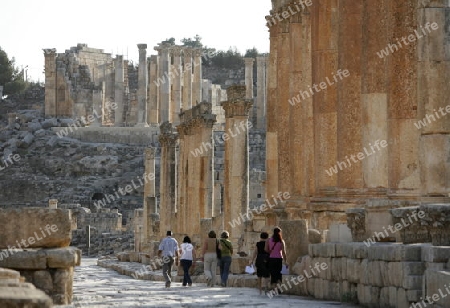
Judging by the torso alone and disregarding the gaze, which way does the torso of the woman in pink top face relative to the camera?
away from the camera

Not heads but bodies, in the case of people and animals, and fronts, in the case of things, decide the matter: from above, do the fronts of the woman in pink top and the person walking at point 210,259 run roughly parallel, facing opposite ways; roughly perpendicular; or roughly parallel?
roughly parallel

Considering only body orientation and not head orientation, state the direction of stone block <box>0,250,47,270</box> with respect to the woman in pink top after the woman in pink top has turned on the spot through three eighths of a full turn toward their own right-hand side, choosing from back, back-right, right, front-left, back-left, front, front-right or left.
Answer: right

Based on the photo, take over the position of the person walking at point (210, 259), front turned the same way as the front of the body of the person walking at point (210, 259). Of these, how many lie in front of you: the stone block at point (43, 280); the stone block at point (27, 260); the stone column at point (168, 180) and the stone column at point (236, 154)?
2

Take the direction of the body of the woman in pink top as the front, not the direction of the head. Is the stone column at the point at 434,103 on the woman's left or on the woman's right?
on the woman's right

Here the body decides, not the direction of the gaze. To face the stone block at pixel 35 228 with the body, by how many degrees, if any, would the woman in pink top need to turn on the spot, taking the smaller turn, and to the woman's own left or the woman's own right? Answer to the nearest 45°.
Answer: approximately 135° to the woman's own left

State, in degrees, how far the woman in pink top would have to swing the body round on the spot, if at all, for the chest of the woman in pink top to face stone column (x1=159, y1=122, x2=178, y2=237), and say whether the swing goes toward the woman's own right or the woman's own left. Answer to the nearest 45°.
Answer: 0° — they already face it

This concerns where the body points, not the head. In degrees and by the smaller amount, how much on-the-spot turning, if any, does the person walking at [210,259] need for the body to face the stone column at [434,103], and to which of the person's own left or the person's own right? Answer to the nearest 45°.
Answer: approximately 135° to the person's own right

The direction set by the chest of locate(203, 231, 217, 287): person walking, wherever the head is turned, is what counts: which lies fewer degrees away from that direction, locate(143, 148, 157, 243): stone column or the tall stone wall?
the stone column

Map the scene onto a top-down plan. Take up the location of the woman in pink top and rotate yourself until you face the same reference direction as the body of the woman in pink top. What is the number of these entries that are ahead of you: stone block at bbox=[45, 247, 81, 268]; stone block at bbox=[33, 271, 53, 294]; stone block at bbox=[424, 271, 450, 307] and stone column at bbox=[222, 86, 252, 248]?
1

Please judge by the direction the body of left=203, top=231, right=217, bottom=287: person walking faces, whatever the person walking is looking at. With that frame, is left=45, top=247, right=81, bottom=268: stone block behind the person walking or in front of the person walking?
behind

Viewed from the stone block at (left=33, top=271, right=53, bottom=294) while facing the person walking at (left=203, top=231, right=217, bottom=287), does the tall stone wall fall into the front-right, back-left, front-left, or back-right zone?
front-right

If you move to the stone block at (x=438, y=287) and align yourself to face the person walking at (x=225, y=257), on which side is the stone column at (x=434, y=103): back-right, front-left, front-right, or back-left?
front-right

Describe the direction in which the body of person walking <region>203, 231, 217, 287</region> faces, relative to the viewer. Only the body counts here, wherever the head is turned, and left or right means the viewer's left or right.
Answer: facing away from the viewer
